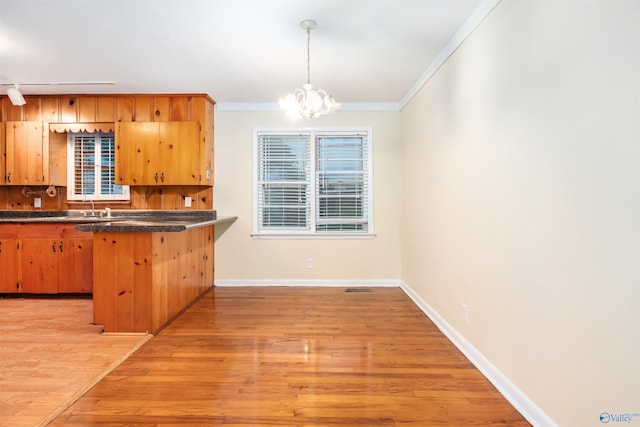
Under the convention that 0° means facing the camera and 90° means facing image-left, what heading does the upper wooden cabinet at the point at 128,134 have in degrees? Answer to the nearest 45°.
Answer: approximately 0°

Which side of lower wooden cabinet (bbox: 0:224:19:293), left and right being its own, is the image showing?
front

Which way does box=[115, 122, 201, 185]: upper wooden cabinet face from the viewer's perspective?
toward the camera

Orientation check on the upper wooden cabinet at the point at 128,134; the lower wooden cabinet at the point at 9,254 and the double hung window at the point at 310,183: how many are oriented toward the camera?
3

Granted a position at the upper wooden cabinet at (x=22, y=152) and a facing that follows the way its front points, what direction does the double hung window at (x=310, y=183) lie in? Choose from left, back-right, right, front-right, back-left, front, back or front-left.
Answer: front-left

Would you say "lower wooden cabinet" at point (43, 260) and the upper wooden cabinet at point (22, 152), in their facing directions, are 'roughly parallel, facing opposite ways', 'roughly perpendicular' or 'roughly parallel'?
roughly parallel

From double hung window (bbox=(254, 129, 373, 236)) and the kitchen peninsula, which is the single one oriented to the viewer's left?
the kitchen peninsula

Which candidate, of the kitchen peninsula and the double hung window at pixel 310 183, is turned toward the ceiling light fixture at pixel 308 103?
the double hung window

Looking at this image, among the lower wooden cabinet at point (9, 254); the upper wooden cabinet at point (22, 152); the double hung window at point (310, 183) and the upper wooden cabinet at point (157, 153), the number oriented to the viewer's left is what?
0

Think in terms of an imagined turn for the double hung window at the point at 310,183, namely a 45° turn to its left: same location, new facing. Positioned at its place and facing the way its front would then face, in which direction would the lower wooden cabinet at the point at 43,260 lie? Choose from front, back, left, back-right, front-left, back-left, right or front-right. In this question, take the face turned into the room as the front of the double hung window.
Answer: back-right
